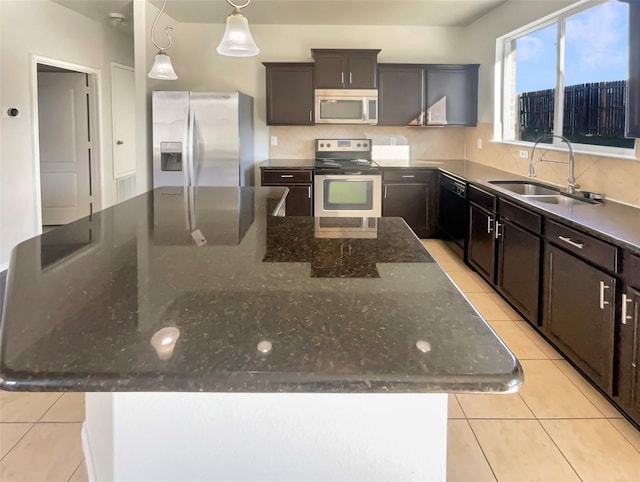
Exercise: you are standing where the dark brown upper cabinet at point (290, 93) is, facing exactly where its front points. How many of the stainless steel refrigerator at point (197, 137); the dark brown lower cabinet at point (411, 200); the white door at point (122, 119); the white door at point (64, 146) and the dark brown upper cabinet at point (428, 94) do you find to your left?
2

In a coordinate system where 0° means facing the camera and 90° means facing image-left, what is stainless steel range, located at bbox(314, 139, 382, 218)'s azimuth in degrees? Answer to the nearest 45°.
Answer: approximately 0°

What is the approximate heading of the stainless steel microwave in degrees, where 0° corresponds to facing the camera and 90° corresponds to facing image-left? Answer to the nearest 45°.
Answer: approximately 0°
